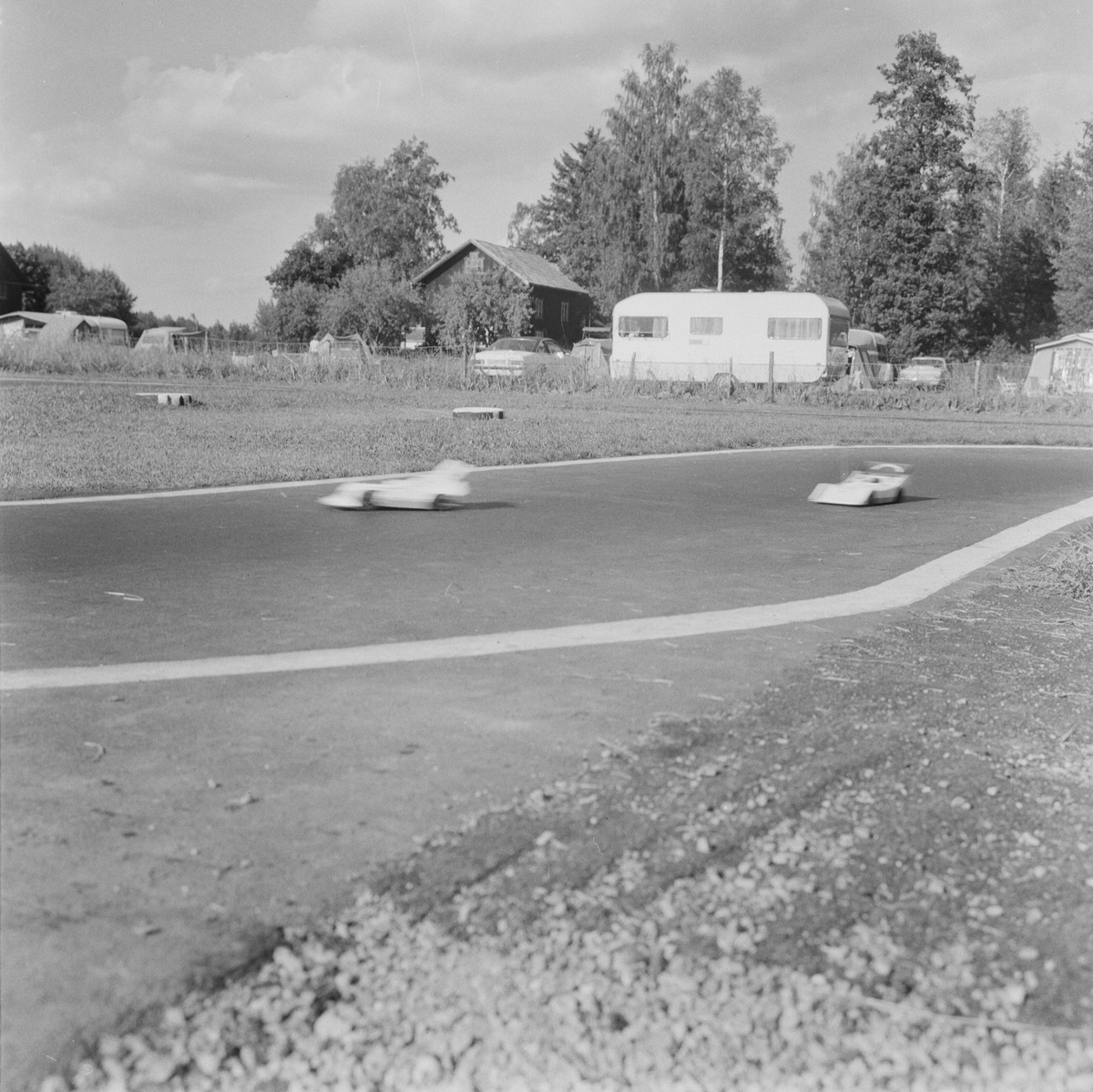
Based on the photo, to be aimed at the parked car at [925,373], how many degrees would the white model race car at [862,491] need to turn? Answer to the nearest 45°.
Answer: approximately 135° to its right

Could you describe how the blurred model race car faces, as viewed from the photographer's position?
facing to the left of the viewer

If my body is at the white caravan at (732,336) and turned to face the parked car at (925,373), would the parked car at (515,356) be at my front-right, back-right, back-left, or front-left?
back-left

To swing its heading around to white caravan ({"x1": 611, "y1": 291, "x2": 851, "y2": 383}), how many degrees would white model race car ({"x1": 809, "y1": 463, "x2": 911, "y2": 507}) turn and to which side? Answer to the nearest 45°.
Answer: approximately 135° to its right

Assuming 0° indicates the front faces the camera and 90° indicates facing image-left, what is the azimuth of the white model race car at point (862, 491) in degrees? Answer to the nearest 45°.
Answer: approximately 45°

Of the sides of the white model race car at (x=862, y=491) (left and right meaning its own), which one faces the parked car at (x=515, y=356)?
right

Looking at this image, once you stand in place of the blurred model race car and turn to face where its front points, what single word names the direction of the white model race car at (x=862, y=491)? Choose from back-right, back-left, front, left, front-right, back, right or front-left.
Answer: back
